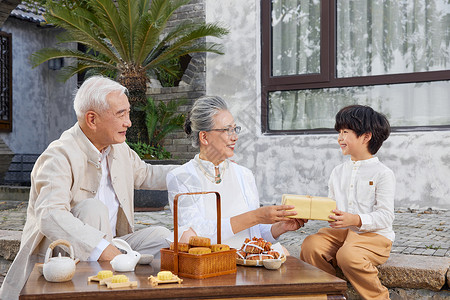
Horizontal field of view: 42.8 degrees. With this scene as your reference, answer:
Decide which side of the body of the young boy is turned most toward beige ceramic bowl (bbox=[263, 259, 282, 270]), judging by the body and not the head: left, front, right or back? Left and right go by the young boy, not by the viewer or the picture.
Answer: front

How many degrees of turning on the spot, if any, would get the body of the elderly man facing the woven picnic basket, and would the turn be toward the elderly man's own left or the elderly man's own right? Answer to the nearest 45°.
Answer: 0° — they already face it

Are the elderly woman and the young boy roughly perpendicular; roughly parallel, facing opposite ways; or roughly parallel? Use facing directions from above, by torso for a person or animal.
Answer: roughly perpendicular

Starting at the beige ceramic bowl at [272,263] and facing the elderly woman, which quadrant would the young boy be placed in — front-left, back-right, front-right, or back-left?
front-right

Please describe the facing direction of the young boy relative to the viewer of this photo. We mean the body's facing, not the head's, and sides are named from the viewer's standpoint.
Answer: facing the viewer and to the left of the viewer

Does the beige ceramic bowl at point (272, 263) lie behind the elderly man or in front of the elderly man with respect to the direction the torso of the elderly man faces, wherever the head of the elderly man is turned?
in front

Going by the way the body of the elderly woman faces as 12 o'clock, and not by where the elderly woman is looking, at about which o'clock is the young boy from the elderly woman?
The young boy is roughly at 10 o'clock from the elderly woman.

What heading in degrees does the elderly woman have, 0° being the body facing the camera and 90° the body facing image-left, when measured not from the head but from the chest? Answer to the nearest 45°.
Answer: approximately 315°

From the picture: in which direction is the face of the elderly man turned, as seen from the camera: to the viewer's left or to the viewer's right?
to the viewer's right

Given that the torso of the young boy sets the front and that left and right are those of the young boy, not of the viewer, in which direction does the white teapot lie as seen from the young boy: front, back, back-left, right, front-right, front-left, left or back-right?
front

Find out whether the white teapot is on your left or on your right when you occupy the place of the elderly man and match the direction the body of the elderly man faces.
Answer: on your right

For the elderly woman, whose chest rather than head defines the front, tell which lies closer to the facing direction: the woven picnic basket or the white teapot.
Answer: the woven picnic basket

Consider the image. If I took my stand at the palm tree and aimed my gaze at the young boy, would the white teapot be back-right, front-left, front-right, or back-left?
front-right

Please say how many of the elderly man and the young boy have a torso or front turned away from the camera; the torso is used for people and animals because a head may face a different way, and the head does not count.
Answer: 0

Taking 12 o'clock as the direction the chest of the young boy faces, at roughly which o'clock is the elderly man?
The elderly man is roughly at 1 o'clock from the young boy.

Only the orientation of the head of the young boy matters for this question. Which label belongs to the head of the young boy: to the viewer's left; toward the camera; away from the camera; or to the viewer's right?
to the viewer's left

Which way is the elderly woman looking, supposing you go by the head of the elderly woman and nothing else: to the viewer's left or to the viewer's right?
to the viewer's right

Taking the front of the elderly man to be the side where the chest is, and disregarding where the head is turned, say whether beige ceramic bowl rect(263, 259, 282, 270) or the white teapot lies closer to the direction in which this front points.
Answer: the beige ceramic bowl

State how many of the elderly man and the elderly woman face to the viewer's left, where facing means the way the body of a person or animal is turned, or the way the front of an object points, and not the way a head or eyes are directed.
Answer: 0

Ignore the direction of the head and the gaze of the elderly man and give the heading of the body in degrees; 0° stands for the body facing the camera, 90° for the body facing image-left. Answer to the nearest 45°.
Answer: approximately 315°

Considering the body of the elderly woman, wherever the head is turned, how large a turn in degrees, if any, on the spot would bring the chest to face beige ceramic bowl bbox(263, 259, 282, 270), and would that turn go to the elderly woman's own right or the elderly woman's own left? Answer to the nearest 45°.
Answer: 0° — they already face it
